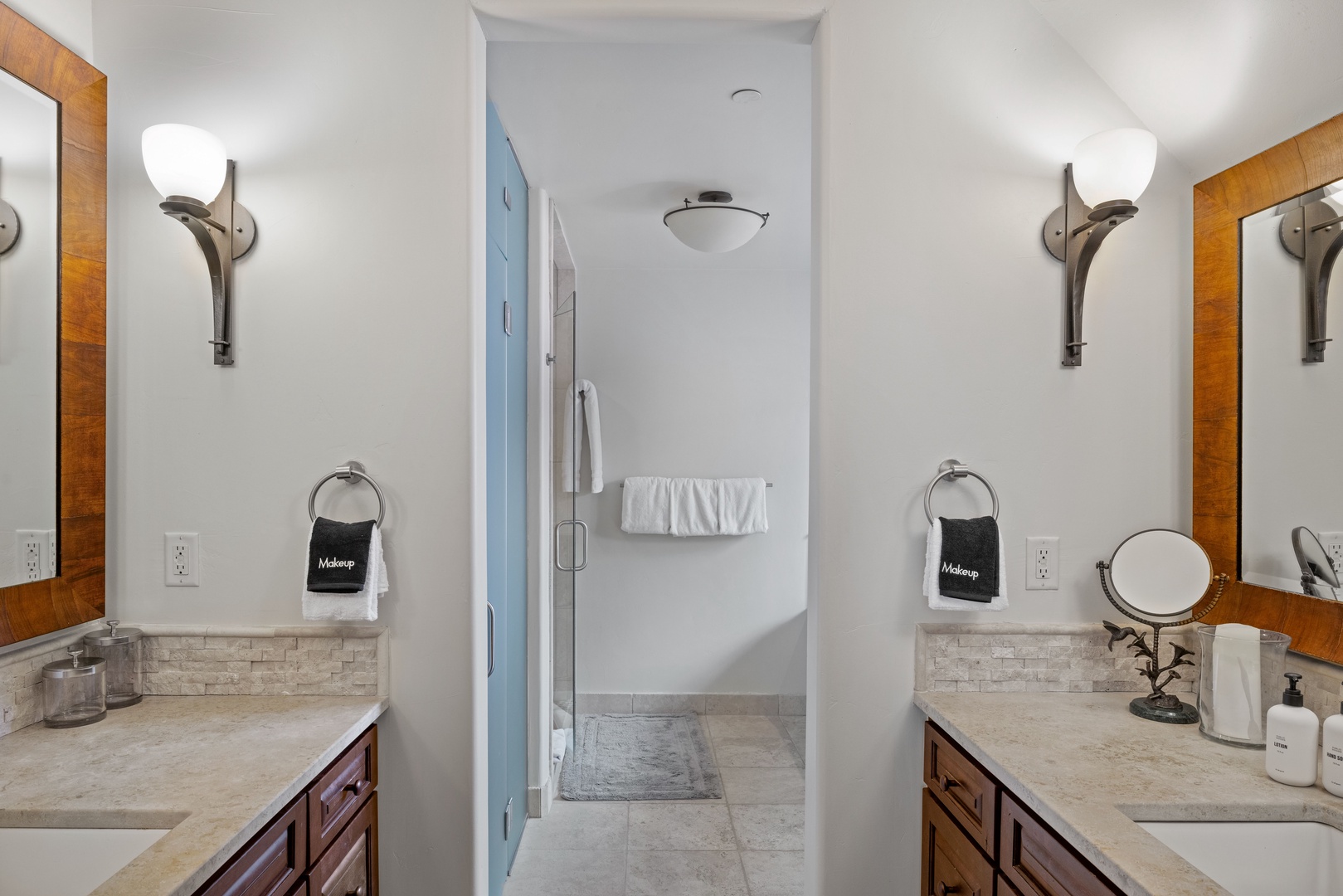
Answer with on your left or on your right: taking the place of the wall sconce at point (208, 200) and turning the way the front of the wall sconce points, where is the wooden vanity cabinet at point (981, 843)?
on your left

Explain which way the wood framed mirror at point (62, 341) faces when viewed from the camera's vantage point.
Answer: facing the viewer and to the right of the viewer

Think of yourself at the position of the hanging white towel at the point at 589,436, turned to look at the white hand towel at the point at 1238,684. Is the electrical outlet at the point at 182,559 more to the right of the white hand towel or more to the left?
right

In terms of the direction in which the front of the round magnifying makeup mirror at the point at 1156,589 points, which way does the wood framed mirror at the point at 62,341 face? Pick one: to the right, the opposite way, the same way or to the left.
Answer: to the left

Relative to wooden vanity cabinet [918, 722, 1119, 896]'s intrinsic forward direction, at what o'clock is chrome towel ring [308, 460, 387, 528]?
The chrome towel ring is roughly at 1 o'clock from the wooden vanity cabinet.

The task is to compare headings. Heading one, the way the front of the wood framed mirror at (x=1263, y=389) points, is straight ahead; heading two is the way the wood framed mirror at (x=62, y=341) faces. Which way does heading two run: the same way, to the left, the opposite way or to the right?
the opposite way
